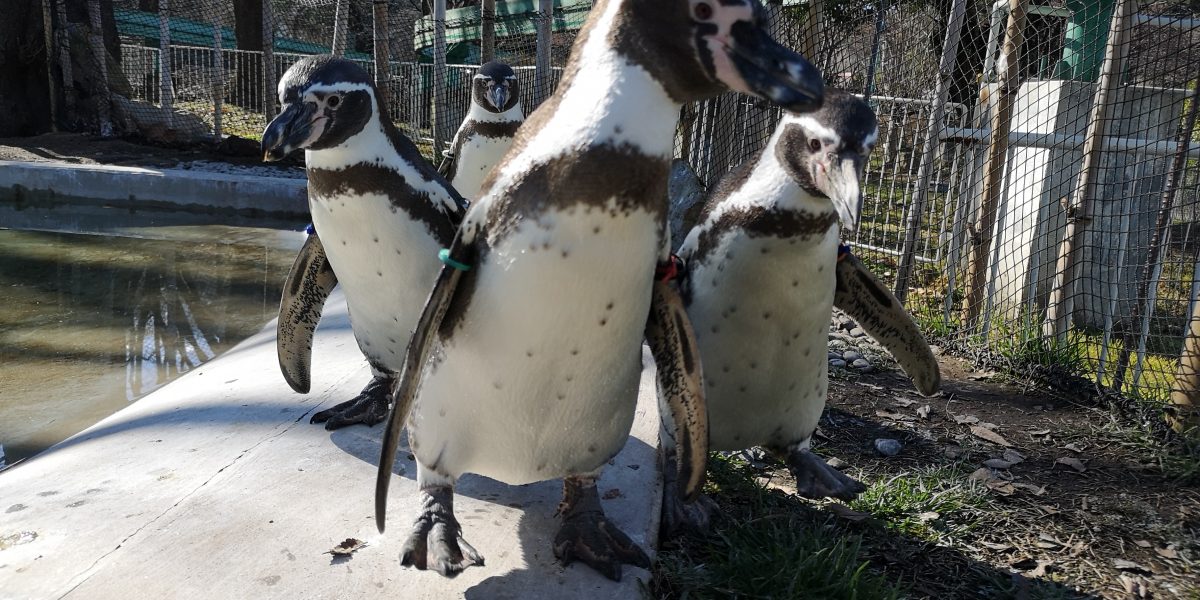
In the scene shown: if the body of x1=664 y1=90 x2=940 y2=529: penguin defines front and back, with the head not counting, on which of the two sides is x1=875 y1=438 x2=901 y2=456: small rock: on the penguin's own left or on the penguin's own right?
on the penguin's own left

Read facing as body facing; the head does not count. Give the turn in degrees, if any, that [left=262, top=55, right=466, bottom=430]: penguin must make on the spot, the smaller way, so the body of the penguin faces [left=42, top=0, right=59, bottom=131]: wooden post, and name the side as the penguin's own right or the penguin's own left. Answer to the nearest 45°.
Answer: approximately 135° to the penguin's own right

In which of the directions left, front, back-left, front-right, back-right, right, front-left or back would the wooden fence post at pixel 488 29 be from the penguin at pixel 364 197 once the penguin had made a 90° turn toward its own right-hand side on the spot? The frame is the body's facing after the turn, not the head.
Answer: front-right

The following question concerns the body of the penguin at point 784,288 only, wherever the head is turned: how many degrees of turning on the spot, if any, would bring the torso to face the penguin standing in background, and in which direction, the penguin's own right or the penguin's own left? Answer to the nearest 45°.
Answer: approximately 180°

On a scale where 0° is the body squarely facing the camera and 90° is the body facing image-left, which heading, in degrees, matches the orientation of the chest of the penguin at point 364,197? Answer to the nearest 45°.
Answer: approximately 45°

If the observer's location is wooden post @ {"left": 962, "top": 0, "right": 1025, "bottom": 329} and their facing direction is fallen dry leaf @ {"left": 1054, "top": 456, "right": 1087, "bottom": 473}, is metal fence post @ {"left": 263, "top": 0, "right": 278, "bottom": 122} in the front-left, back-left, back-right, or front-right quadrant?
back-right

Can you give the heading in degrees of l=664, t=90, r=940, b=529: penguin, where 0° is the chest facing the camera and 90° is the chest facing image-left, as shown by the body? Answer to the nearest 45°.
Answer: approximately 315°

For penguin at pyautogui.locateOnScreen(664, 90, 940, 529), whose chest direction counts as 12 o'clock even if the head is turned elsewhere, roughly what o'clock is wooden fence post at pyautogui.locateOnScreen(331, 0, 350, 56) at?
The wooden fence post is roughly at 6 o'clock from the penguin.

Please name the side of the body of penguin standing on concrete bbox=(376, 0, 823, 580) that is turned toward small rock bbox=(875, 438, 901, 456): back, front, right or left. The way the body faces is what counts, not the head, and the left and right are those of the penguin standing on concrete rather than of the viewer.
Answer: left

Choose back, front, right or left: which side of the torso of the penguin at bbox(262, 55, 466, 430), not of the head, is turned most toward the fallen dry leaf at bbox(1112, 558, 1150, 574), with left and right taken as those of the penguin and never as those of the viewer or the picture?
left
